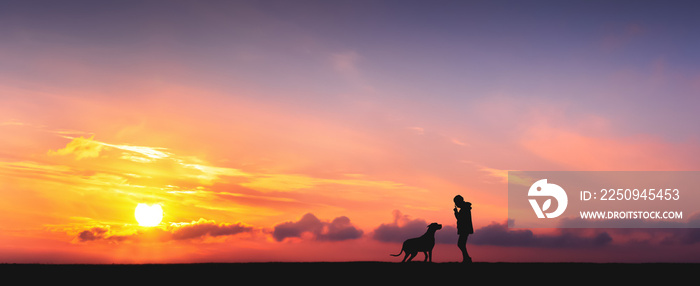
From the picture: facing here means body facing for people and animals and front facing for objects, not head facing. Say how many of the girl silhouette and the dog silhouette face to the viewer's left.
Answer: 1

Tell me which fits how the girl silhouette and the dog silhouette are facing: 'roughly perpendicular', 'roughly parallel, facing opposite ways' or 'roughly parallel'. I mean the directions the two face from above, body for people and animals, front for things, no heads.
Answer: roughly parallel, facing opposite ways

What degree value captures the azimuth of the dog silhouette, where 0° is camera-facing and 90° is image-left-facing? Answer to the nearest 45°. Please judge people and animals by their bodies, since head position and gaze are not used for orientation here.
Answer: approximately 270°

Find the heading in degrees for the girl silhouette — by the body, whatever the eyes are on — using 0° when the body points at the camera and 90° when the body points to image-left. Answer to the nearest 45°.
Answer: approximately 90°

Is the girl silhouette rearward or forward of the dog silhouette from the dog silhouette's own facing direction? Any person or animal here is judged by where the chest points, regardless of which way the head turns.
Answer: forward

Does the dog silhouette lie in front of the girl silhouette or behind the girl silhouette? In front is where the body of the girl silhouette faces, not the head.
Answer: in front
